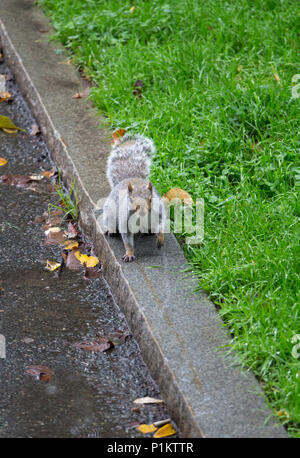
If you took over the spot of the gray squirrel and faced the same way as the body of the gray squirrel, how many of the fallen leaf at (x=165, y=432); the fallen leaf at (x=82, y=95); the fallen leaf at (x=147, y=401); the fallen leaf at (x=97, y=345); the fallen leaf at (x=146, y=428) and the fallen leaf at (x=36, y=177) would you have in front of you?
4

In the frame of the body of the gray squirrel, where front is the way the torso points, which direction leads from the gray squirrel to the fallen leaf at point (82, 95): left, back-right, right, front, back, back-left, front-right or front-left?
back

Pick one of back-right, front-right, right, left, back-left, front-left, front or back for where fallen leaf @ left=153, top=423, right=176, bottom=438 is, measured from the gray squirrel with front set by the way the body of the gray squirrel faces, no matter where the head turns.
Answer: front

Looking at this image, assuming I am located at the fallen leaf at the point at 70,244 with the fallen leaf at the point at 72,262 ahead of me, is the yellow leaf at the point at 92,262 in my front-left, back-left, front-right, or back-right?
front-left

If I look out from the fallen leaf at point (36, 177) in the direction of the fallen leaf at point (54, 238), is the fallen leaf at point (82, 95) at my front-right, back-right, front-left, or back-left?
back-left

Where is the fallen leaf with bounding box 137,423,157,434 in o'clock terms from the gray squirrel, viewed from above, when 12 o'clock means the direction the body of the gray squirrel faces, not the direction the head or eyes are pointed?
The fallen leaf is roughly at 12 o'clock from the gray squirrel.

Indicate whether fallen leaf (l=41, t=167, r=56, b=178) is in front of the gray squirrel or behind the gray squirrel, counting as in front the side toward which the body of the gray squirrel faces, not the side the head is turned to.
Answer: behind

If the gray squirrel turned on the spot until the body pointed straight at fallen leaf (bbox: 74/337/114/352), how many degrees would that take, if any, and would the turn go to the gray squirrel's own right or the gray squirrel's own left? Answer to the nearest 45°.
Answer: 0° — it already faces it

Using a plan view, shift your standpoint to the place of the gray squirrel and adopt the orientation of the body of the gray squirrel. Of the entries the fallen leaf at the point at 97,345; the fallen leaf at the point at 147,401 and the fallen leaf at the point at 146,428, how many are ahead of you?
3

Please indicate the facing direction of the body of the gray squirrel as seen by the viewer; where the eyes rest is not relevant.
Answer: toward the camera
